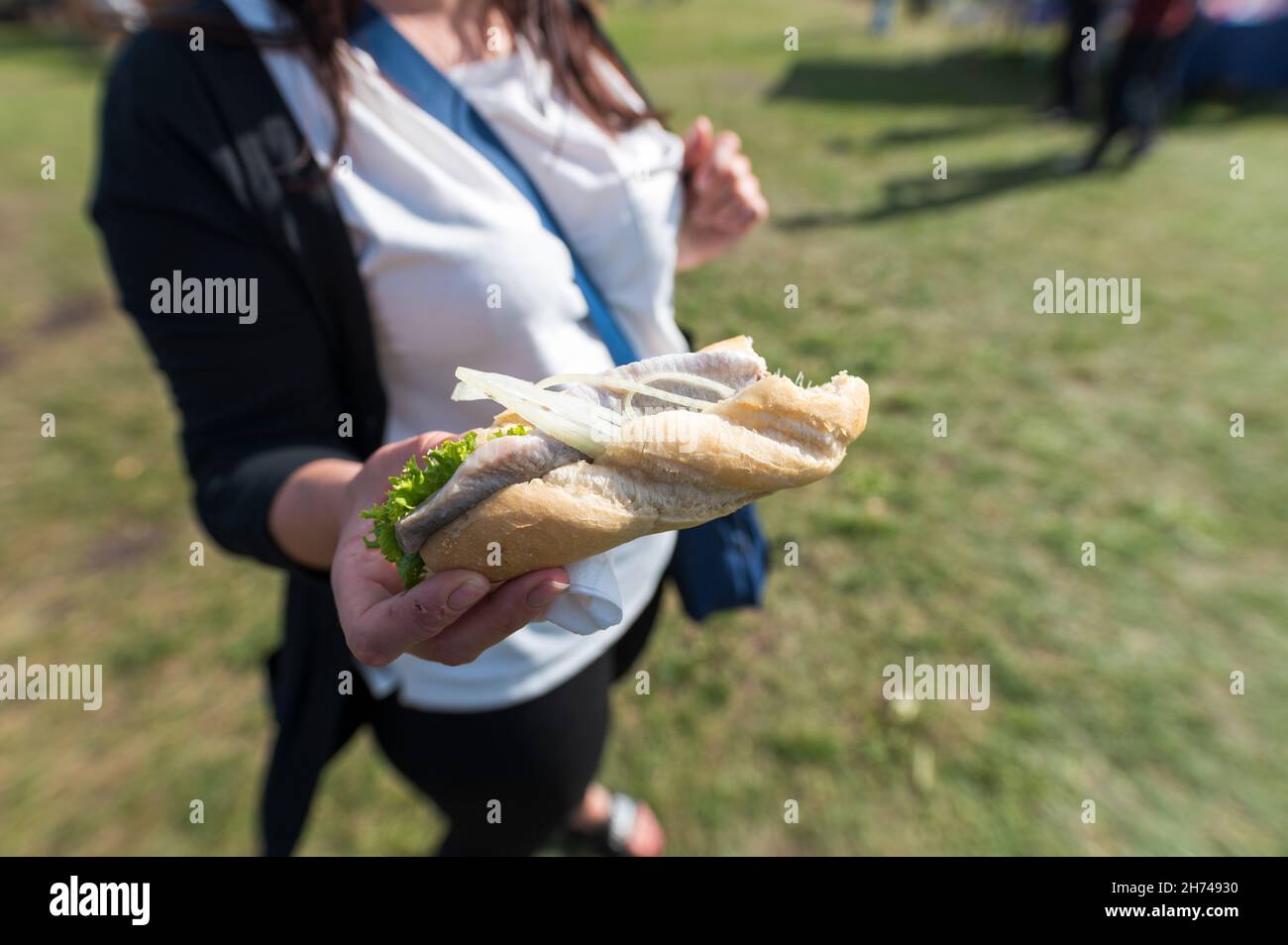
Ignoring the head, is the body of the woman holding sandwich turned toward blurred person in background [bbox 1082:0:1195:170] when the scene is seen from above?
no

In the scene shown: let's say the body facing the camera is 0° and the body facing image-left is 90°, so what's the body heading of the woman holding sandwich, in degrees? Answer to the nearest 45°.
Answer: approximately 315°

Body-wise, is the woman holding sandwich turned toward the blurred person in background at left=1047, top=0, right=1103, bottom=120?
no
